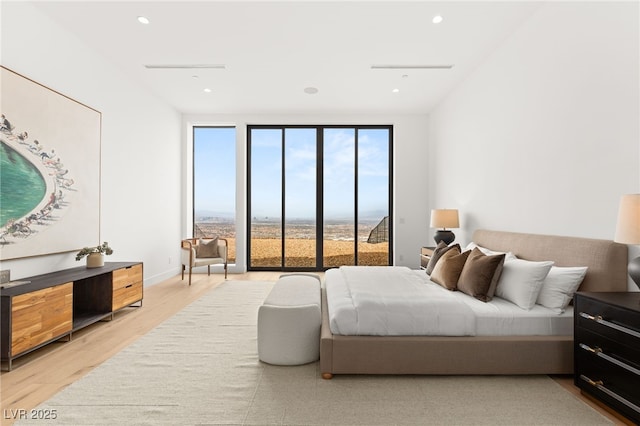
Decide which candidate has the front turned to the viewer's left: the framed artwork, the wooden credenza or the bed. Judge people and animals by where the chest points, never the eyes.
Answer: the bed

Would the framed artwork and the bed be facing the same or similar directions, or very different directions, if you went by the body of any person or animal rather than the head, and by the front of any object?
very different directions

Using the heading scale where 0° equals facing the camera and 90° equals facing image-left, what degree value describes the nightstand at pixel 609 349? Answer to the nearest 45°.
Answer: approximately 45°

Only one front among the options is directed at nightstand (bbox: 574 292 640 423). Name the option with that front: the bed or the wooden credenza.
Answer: the wooden credenza

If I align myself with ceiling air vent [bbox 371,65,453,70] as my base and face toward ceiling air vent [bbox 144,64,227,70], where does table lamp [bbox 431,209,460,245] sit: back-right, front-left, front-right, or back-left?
back-right

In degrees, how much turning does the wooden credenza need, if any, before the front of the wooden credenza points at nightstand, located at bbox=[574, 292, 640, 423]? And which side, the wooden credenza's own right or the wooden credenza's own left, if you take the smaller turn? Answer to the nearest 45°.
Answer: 0° — it already faces it

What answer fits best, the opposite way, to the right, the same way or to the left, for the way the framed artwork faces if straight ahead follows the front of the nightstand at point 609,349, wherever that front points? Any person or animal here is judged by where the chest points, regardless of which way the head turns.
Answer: the opposite way

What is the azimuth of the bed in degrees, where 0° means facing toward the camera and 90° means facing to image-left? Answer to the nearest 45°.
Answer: approximately 90°

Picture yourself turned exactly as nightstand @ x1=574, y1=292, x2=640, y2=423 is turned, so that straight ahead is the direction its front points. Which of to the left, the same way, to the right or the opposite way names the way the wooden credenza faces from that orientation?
the opposite way

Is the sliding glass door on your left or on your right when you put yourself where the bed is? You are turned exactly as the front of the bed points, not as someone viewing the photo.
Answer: on your right

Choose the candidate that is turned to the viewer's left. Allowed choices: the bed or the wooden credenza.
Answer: the bed
